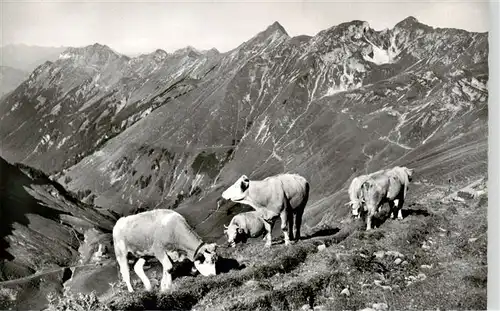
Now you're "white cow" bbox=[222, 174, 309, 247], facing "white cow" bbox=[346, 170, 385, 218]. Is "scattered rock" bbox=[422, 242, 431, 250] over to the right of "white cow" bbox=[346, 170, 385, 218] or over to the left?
right

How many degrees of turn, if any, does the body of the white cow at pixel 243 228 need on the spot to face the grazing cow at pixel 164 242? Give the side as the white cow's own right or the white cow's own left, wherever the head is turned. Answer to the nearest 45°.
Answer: approximately 45° to the white cow's own left

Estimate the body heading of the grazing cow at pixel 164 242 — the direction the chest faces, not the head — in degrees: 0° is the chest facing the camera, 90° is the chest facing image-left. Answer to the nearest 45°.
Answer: approximately 270°

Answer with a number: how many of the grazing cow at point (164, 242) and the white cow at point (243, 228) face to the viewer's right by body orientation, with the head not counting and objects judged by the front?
1

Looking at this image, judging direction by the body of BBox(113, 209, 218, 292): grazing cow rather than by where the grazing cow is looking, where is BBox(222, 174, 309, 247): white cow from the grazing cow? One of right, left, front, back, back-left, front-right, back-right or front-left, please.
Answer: front-left

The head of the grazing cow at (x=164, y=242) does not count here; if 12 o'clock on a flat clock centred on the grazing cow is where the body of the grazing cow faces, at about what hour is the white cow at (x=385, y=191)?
The white cow is roughly at 11 o'clock from the grazing cow.

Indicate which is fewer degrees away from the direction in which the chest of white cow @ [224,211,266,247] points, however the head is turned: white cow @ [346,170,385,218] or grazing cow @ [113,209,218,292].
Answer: the grazing cow

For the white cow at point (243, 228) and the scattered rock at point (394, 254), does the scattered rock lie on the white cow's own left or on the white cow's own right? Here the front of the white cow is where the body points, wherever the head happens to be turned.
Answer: on the white cow's own left
